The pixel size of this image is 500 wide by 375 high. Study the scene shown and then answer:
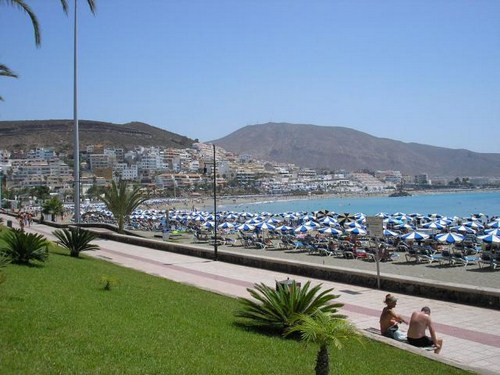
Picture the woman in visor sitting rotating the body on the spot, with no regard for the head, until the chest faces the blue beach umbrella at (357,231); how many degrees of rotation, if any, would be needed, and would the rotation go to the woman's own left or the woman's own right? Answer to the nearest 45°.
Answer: approximately 90° to the woman's own left

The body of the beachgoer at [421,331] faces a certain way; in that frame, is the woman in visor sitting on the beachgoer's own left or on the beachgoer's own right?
on the beachgoer's own left

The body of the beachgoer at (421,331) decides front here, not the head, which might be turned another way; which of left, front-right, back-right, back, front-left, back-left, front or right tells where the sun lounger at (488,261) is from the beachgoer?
front-left

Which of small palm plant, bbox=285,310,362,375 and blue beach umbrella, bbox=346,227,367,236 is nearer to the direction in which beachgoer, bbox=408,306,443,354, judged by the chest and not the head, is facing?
the blue beach umbrella

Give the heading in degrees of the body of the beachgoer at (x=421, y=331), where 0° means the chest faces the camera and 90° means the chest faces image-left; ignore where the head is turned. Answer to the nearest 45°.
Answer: approximately 225°

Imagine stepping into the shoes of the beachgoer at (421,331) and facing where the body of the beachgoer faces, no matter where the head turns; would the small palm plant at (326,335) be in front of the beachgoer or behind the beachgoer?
behind

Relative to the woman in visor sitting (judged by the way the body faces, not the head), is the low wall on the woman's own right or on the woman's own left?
on the woman's own left

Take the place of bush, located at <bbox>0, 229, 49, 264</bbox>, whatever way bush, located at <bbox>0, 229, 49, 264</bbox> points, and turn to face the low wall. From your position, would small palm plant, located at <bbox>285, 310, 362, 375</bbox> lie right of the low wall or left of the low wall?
right

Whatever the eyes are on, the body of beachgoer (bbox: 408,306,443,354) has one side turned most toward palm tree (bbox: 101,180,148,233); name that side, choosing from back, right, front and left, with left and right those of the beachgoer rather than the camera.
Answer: left
